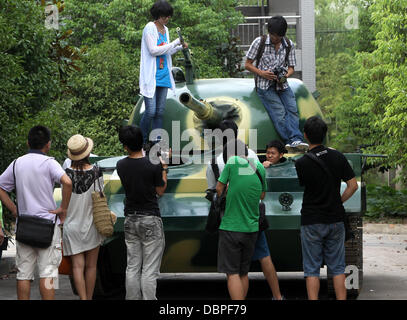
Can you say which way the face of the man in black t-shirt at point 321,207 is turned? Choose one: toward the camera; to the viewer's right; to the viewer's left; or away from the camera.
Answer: away from the camera

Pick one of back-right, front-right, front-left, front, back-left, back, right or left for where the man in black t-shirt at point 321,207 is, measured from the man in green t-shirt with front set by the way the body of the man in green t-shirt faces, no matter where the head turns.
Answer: right

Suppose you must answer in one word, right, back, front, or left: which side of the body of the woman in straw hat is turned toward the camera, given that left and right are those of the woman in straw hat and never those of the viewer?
back

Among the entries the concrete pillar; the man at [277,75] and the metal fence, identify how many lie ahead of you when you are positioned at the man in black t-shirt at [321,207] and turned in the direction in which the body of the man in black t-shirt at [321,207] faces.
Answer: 3

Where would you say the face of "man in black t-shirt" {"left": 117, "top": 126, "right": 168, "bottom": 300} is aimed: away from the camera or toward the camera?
away from the camera

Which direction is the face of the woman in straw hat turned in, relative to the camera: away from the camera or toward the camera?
away from the camera

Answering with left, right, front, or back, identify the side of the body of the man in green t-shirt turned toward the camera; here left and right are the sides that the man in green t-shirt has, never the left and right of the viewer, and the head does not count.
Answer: back

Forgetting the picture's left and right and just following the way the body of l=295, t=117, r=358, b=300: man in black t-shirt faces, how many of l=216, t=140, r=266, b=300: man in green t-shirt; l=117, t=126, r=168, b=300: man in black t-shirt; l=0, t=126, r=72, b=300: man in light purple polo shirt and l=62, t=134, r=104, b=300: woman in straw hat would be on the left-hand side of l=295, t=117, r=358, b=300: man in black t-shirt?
4

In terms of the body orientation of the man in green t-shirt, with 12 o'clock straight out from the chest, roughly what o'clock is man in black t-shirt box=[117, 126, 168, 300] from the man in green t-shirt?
The man in black t-shirt is roughly at 9 o'clock from the man in green t-shirt.

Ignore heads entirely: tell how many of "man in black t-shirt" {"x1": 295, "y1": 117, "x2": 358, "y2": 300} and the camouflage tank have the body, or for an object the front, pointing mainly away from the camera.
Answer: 1

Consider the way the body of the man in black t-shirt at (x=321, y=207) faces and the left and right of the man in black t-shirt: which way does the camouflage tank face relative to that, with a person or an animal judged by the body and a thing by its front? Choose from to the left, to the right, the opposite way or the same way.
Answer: the opposite way

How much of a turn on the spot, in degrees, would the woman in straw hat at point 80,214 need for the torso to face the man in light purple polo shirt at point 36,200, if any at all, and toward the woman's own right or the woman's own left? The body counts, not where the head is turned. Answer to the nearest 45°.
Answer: approximately 135° to the woman's own left

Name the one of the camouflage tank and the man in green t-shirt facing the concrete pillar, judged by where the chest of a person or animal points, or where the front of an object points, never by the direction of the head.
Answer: the man in green t-shirt

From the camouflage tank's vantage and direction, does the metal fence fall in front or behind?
behind

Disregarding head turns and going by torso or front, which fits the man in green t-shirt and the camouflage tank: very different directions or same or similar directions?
very different directions

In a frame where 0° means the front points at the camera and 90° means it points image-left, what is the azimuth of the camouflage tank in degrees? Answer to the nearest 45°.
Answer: approximately 0°

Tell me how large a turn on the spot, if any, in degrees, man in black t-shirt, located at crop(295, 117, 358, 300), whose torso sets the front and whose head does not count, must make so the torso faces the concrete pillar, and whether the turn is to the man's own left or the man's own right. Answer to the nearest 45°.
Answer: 0° — they already face it

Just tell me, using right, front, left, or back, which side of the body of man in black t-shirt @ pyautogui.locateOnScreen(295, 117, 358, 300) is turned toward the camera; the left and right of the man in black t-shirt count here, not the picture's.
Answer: back
